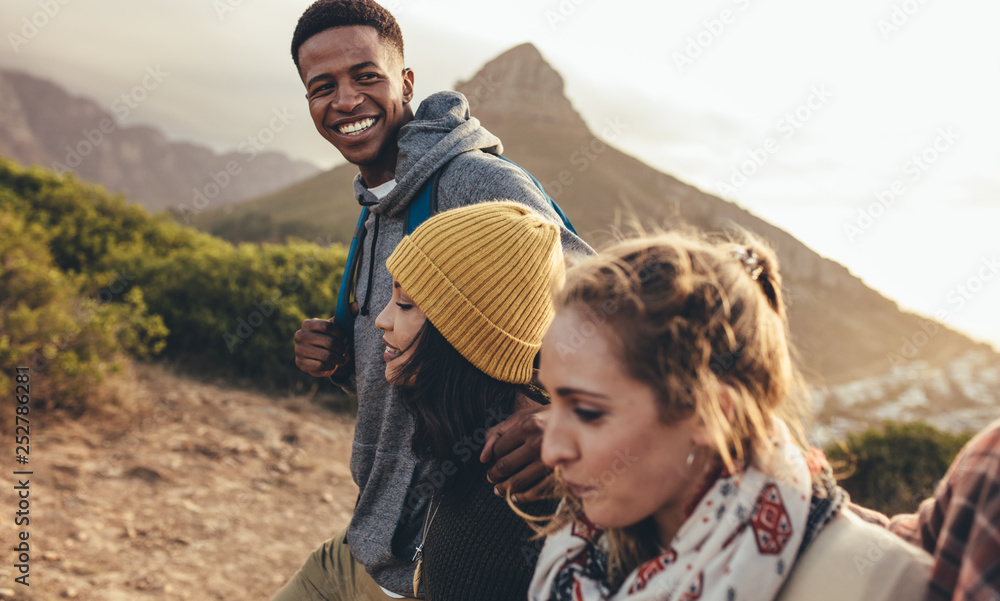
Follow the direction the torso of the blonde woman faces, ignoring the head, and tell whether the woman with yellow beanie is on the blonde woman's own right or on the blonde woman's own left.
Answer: on the blonde woman's own right

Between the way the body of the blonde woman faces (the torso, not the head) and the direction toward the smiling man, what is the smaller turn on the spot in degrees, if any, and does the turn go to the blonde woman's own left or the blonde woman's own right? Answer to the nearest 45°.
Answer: approximately 90° to the blonde woman's own right

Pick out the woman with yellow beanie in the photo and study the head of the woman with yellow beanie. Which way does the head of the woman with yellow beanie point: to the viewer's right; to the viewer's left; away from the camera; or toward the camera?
to the viewer's left

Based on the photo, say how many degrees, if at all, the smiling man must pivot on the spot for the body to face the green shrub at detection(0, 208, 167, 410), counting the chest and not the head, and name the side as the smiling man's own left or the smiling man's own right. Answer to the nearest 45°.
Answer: approximately 90° to the smiling man's own right

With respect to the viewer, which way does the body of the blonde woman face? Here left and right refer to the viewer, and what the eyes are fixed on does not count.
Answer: facing the viewer and to the left of the viewer

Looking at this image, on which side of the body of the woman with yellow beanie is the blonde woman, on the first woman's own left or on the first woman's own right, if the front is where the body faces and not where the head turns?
on the first woman's own left

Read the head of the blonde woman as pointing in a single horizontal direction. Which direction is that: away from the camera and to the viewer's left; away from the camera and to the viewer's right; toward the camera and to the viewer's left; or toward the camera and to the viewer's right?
toward the camera and to the viewer's left

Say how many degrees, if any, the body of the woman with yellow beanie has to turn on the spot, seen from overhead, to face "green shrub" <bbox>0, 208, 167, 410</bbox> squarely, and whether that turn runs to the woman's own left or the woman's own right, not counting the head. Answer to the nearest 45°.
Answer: approximately 45° to the woman's own right

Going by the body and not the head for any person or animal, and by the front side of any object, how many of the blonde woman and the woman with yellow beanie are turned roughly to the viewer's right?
0

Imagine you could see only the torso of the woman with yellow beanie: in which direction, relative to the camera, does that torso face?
to the viewer's left

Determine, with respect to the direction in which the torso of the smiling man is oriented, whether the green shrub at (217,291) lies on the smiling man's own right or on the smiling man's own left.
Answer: on the smiling man's own right

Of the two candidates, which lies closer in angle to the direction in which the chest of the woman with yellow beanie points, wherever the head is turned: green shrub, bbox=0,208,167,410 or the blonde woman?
the green shrub

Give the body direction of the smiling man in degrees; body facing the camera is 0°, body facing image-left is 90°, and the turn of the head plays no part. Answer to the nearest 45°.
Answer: approximately 45°

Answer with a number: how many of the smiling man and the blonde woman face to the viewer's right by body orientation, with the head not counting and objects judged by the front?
0
